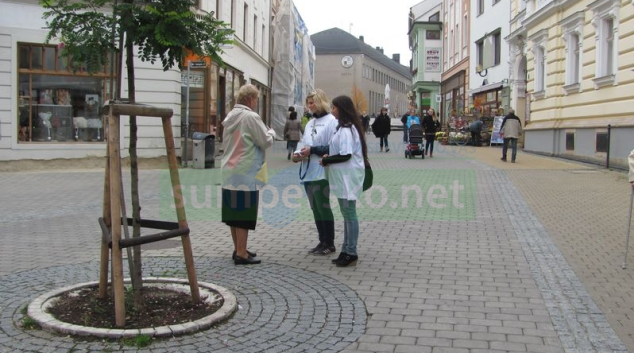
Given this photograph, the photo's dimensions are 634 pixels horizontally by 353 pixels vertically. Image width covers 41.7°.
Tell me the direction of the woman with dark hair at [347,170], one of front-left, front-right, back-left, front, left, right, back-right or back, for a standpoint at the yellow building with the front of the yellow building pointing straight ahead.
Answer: front-left

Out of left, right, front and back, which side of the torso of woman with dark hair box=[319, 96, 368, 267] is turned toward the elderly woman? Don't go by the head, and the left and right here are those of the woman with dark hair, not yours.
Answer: front

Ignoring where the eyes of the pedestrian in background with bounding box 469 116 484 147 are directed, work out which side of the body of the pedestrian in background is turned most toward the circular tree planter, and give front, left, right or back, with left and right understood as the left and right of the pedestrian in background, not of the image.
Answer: back

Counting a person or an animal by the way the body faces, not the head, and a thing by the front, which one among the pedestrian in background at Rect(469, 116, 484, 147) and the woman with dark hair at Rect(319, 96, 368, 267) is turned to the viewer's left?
the woman with dark hair

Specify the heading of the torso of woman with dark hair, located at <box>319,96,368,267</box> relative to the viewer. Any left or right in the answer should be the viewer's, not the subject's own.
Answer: facing to the left of the viewer

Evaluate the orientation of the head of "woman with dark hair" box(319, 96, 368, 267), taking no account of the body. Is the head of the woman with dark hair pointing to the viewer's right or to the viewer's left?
to the viewer's left

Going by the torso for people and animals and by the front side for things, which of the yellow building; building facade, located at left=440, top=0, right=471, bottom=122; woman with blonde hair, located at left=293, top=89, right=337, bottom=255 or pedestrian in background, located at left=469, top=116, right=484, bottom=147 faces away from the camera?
the pedestrian in background

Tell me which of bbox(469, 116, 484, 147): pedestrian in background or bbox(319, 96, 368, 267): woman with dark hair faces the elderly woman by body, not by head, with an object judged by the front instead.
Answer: the woman with dark hair

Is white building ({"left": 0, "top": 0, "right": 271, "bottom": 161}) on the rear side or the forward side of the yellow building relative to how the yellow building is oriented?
on the forward side

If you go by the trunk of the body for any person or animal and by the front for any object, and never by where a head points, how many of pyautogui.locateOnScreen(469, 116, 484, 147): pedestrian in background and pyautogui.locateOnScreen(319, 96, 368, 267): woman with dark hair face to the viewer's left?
1
